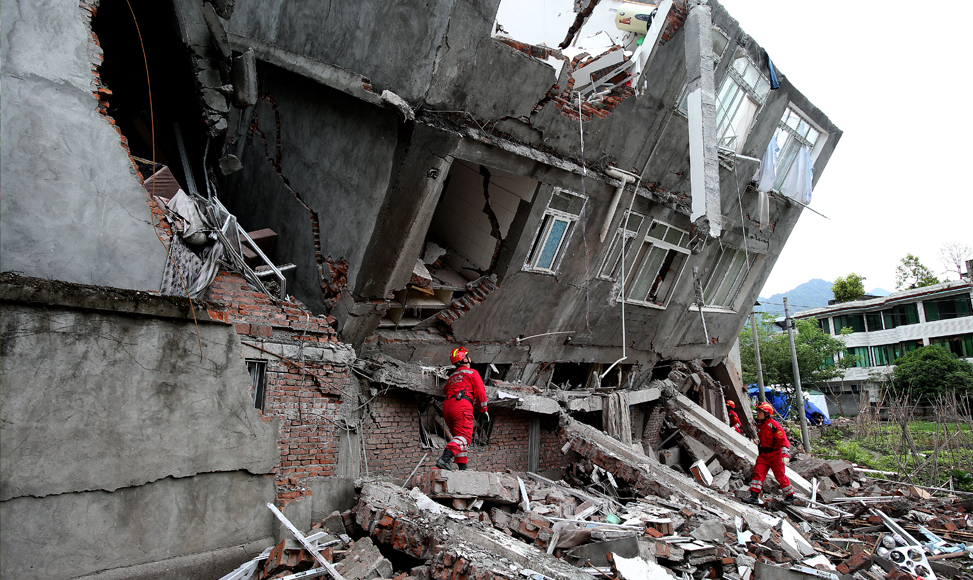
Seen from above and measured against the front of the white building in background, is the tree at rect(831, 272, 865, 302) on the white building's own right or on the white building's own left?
on the white building's own right

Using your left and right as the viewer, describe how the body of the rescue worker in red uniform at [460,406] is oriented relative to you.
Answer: facing away from the viewer and to the right of the viewer

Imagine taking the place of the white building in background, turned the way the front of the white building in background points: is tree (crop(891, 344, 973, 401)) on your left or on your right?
on your left

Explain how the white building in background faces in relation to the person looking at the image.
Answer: facing the viewer and to the left of the viewer

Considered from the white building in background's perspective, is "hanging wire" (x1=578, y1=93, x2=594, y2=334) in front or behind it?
in front

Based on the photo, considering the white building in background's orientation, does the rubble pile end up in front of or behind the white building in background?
in front

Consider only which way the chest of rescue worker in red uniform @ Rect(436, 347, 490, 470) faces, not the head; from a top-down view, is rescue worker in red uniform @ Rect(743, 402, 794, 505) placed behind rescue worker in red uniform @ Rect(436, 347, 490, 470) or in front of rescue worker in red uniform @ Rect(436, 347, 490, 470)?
in front
